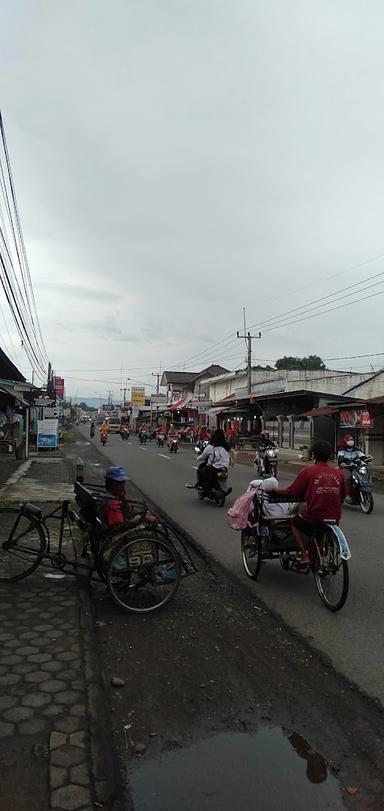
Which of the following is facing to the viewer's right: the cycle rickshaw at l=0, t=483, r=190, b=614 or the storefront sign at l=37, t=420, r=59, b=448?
the cycle rickshaw

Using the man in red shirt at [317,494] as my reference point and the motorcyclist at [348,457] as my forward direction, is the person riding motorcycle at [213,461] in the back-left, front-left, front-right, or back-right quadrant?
front-left

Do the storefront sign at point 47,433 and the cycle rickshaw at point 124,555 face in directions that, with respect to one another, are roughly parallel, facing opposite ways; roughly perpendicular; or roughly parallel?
roughly perpendicular

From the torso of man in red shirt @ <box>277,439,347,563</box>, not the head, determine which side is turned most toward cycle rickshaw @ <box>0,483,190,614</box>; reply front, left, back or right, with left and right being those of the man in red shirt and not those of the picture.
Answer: left

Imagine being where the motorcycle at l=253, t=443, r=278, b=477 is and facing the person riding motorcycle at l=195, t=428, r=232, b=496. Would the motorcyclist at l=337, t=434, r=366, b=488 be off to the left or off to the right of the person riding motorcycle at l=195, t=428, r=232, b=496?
left

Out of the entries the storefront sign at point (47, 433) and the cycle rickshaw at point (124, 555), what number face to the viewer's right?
1

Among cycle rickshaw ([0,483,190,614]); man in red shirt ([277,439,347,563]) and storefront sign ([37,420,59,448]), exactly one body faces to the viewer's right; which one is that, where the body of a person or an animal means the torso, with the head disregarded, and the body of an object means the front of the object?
the cycle rickshaw

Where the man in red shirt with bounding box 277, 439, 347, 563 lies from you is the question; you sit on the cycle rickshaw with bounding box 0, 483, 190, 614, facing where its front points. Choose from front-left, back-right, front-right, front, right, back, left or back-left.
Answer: front

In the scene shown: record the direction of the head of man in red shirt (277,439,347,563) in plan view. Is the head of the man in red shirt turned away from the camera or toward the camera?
away from the camera

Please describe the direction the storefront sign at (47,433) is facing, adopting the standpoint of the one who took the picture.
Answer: facing the viewer

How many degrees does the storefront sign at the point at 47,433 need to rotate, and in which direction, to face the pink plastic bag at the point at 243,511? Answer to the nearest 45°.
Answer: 0° — it already faces it

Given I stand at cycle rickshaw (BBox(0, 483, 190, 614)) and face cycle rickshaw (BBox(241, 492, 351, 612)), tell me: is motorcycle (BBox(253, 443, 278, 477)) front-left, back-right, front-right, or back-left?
front-left

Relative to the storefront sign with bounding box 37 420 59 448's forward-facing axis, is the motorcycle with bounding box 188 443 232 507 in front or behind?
in front

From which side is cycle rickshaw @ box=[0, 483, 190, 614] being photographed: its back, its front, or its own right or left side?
right
